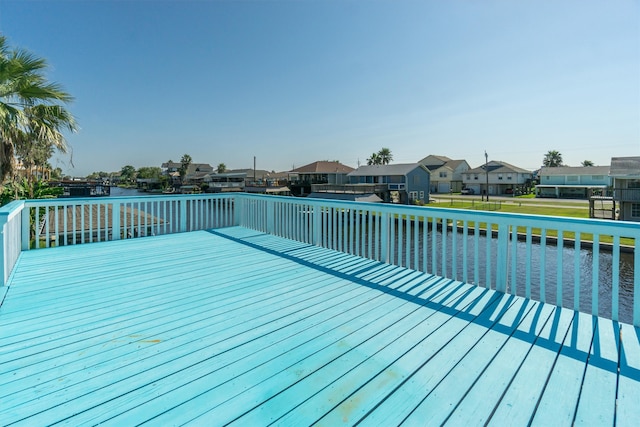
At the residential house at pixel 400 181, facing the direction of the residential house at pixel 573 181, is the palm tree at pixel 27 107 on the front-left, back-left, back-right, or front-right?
back-right

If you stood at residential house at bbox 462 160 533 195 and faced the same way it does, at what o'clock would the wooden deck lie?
The wooden deck is roughly at 12 o'clock from the residential house.

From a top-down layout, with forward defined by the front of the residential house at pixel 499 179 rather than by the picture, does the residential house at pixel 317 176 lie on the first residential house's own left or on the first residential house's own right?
on the first residential house's own right

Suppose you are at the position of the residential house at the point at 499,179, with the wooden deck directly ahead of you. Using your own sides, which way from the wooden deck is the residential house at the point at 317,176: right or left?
right

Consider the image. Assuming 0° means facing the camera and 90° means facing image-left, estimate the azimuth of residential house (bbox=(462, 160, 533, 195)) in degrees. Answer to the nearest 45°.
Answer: approximately 0°

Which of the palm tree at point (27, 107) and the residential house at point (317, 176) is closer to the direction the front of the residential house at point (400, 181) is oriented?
the palm tree

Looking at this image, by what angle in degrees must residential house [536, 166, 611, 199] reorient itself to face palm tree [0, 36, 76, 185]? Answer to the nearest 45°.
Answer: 0° — it already faces it

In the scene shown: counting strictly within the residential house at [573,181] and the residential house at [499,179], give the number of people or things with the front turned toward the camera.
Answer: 2
